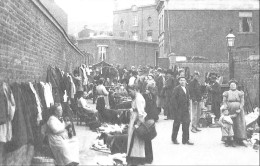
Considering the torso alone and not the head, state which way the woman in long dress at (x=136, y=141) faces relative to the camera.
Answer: to the viewer's left

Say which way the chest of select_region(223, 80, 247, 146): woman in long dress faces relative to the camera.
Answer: toward the camera

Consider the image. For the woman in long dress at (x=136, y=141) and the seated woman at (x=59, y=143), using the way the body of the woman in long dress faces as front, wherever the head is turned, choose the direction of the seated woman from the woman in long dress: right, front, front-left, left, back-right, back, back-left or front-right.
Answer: front

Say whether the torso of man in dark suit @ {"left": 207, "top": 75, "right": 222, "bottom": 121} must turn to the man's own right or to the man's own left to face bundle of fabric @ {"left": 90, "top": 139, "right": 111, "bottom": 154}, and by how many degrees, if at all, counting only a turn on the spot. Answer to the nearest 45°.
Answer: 0° — they already face it

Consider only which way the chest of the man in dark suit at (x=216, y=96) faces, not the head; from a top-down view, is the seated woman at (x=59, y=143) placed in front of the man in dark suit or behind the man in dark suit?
in front

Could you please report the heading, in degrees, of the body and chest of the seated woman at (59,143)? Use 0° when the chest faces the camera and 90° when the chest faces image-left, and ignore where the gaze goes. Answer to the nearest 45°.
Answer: approximately 270°

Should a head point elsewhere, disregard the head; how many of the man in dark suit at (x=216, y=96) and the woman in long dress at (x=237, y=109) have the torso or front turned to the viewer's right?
0

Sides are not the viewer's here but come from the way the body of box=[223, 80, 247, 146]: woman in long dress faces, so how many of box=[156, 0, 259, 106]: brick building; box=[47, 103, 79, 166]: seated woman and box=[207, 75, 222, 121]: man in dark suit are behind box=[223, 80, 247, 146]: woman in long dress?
2

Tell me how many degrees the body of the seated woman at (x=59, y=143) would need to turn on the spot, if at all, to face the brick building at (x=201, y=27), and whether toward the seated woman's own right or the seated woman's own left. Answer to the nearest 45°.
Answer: approximately 45° to the seated woman's own left

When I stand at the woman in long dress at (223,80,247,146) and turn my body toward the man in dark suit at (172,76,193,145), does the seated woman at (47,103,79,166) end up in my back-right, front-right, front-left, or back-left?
front-left
